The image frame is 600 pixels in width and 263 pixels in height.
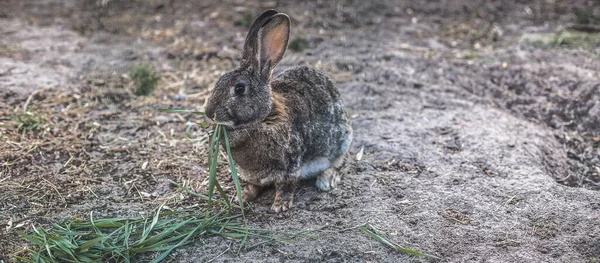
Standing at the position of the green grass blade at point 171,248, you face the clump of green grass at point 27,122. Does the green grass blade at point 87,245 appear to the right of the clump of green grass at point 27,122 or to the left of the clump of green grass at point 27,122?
left

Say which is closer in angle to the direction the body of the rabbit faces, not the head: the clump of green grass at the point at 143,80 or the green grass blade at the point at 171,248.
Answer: the green grass blade

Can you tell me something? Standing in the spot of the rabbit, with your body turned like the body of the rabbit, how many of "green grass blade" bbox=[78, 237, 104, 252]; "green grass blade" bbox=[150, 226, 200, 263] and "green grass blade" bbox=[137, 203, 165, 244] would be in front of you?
3

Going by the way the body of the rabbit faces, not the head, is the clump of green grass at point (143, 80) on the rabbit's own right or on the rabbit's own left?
on the rabbit's own right

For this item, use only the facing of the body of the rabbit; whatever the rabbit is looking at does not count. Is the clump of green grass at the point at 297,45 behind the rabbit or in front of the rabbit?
behind

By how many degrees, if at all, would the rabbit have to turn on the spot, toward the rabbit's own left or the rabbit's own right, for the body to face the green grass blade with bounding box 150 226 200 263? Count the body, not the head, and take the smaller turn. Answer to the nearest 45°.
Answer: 0° — it already faces it

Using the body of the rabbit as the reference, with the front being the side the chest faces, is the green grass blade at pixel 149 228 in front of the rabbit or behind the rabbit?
in front

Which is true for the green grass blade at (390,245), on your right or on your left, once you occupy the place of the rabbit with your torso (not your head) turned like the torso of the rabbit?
on your left

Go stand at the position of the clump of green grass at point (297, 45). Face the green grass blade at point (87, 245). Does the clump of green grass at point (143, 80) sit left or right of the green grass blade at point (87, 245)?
right

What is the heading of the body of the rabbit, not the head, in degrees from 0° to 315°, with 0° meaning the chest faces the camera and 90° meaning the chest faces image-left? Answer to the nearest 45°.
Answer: approximately 45°
